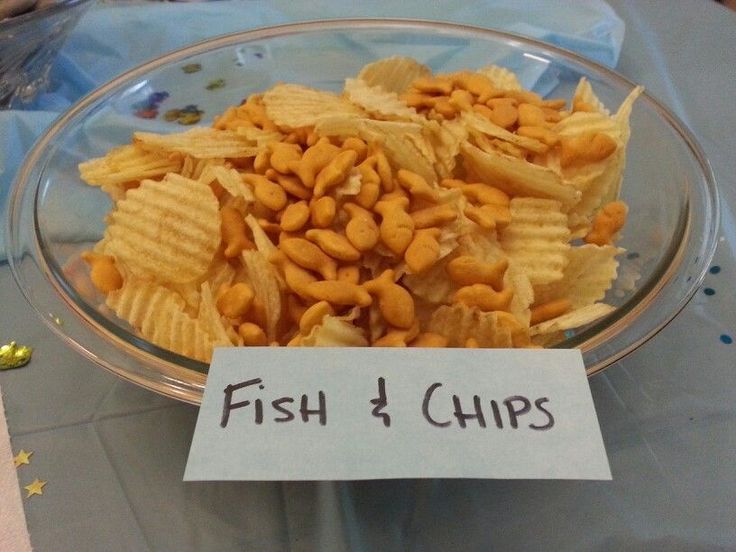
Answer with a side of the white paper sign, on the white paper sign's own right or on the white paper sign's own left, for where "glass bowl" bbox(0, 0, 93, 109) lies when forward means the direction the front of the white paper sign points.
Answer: on the white paper sign's own right

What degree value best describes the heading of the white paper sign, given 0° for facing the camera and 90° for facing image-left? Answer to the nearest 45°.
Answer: approximately 0°

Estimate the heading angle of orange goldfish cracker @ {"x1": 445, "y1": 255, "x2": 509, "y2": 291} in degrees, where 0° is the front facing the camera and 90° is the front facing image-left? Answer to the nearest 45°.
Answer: approximately 90°

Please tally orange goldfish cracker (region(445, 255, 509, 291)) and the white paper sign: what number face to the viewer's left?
1

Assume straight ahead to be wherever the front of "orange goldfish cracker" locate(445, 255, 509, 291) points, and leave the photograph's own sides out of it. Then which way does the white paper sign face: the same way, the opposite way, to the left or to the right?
to the left

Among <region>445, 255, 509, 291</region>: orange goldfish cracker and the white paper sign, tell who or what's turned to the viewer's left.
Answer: the orange goldfish cracker
